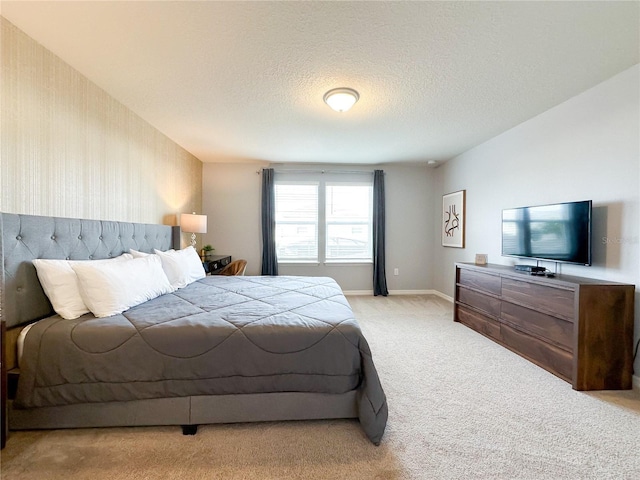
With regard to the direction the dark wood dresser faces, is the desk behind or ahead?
ahead

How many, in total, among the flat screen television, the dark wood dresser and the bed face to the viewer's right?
1

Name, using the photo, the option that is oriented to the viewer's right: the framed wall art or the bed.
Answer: the bed

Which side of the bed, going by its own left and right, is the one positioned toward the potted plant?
left

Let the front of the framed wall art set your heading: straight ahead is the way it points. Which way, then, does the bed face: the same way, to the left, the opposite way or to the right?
the opposite way

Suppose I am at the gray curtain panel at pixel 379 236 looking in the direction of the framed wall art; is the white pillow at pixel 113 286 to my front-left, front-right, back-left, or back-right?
back-right

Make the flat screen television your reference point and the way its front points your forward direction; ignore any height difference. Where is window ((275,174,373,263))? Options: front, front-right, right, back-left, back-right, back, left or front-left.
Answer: front-right

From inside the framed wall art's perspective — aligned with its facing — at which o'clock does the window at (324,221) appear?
The window is roughly at 1 o'clock from the framed wall art.

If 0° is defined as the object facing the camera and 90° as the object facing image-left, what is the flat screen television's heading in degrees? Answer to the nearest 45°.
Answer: approximately 45°

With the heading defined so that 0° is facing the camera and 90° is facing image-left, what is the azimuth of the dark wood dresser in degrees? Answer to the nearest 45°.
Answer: approximately 45°

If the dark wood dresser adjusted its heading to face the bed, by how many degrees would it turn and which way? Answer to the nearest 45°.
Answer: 0° — it already faces it

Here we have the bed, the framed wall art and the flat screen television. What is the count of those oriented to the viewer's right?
1

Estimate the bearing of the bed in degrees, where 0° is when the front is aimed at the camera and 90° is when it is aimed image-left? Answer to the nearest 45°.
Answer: approximately 270°
